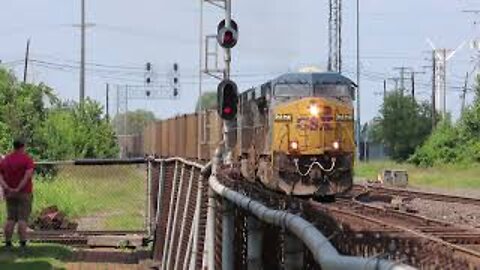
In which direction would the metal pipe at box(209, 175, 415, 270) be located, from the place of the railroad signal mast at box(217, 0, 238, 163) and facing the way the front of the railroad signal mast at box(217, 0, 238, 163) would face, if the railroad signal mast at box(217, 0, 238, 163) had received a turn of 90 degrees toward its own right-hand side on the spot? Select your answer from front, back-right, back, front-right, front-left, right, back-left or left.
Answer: left

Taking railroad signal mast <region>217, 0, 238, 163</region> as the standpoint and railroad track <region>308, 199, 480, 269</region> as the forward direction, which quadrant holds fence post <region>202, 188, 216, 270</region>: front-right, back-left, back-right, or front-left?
front-right

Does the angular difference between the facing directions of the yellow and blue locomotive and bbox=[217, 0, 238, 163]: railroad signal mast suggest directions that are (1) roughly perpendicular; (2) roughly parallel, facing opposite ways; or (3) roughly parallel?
roughly parallel

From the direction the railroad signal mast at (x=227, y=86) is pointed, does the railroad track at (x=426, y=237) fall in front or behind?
in front

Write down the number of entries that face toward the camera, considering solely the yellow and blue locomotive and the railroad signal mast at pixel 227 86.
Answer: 2

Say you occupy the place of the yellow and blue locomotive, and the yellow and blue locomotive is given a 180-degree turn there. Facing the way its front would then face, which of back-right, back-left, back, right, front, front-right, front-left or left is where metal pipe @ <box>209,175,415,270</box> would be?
back

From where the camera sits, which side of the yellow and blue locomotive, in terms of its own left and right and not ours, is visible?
front

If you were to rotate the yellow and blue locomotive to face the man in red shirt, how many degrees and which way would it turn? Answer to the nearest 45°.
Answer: approximately 45° to its right

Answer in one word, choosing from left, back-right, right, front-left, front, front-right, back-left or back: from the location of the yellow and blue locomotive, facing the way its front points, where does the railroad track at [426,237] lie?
front

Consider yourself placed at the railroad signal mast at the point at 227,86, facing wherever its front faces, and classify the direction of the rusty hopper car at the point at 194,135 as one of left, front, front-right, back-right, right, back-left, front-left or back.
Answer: back
